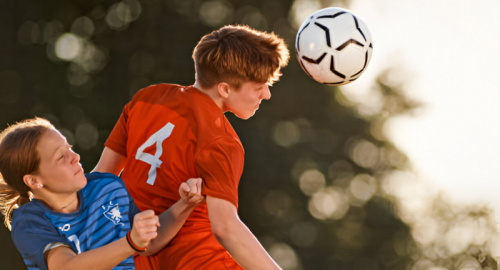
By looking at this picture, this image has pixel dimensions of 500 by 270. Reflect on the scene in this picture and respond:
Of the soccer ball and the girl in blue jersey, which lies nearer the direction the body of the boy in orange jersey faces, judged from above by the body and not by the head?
the soccer ball

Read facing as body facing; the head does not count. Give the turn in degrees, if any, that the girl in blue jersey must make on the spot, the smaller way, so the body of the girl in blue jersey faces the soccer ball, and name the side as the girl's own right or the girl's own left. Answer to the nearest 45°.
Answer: approximately 90° to the girl's own left

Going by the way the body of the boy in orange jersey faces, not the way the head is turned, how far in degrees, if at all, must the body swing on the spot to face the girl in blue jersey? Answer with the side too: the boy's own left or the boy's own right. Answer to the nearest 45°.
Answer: approximately 180°

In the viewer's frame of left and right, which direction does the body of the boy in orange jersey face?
facing away from the viewer and to the right of the viewer

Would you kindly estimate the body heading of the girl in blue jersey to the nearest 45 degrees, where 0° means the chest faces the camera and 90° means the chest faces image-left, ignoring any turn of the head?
approximately 315°

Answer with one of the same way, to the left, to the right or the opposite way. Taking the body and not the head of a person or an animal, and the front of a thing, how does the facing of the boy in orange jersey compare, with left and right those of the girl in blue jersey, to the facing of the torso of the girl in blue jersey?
to the left

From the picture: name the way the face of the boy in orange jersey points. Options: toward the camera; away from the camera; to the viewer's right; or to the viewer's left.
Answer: to the viewer's right
